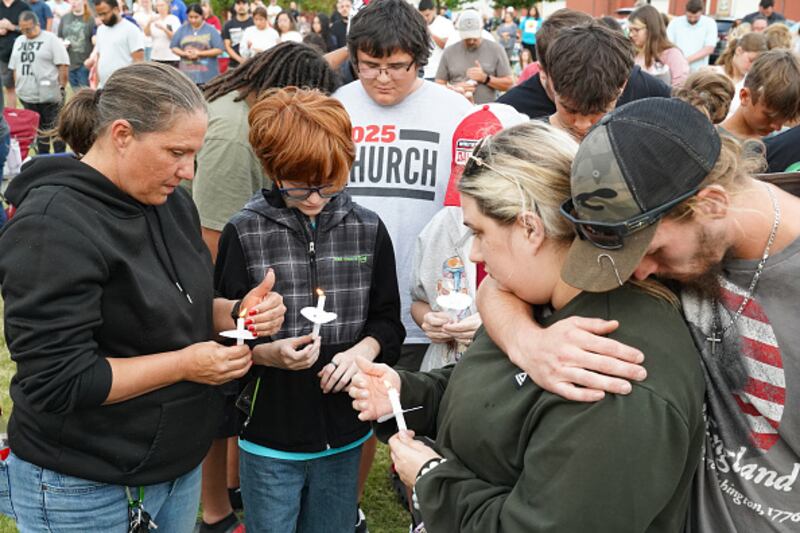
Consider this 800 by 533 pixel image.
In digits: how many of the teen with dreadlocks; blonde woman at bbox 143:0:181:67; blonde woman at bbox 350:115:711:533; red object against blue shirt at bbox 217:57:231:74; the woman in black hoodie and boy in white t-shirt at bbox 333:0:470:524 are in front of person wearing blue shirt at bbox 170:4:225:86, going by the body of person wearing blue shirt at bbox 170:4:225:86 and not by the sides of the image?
4

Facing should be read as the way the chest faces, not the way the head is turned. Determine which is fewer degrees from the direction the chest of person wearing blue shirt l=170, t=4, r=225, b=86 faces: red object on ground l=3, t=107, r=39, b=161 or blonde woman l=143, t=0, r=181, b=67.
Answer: the red object on ground

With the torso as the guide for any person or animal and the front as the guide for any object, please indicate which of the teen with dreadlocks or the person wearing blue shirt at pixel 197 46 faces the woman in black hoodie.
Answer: the person wearing blue shirt

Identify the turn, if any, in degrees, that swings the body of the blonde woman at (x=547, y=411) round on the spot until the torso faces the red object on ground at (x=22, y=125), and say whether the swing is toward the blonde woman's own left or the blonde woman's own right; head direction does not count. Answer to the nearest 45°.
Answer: approximately 45° to the blonde woman's own right

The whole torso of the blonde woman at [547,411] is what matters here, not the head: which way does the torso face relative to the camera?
to the viewer's left

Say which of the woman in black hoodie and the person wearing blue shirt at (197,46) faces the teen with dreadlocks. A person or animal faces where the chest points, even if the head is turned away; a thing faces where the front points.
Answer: the person wearing blue shirt

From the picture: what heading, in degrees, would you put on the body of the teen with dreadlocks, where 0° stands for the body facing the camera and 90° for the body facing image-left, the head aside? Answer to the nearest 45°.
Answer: approximately 270°

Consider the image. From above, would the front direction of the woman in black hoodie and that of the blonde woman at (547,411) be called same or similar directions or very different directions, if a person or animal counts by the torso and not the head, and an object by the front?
very different directions

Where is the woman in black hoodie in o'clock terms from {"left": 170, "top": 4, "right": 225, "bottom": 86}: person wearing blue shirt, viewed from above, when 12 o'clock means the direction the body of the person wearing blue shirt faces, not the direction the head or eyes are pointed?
The woman in black hoodie is roughly at 12 o'clock from the person wearing blue shirt.

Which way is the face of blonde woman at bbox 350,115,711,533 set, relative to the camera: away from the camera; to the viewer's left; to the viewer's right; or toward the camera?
to the viewer's left

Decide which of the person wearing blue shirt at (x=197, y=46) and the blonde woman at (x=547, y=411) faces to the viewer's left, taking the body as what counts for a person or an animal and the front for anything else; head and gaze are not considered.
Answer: the blonde woman
